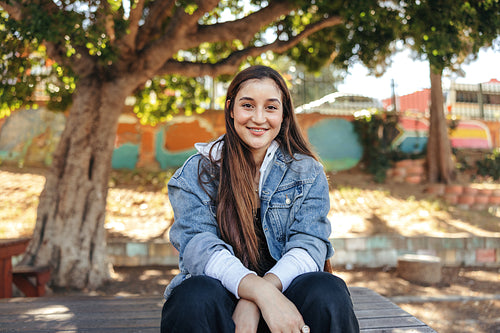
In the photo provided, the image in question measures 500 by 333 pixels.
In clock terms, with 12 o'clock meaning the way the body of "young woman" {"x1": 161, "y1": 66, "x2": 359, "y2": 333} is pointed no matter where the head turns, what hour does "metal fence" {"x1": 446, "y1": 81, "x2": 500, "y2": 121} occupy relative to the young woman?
The metal fence is roughly at 7 o'clock from the young woman.

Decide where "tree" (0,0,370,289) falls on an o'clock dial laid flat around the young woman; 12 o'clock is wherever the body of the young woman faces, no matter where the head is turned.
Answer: The tree is roughly at 5 o'clock from the young woman.

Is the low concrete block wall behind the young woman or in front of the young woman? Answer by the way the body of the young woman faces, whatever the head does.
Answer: behind

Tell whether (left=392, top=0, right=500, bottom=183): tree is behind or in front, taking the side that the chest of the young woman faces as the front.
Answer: behind

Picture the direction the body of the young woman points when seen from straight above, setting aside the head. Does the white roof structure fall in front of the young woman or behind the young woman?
behind

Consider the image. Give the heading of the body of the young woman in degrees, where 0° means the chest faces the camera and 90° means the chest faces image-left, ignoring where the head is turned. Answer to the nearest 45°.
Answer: approximately 0°
